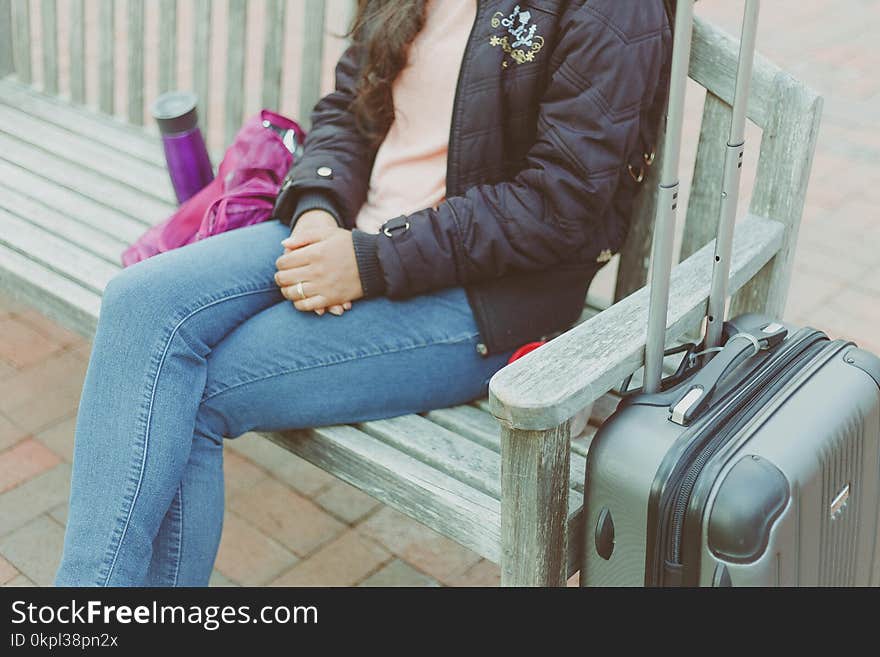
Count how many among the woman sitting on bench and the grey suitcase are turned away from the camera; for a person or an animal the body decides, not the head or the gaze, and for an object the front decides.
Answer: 0

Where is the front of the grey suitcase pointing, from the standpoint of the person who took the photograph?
facing the viewer and to the right of the viewer

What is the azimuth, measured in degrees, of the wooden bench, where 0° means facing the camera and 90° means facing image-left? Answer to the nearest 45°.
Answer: approximately 45°

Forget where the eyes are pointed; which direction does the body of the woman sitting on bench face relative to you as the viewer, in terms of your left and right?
facing the viewer and to the left of the viewer

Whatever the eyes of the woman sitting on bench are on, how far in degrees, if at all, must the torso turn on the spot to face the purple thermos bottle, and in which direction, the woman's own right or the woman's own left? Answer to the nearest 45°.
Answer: approximately 90° to the woman's own right

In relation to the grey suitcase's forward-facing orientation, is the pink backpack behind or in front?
behind

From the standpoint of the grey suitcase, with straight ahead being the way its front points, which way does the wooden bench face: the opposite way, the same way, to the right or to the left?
to the right

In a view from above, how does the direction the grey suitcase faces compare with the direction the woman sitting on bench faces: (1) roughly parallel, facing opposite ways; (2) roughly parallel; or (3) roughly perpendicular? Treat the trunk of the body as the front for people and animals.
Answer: roughly perpendicular
